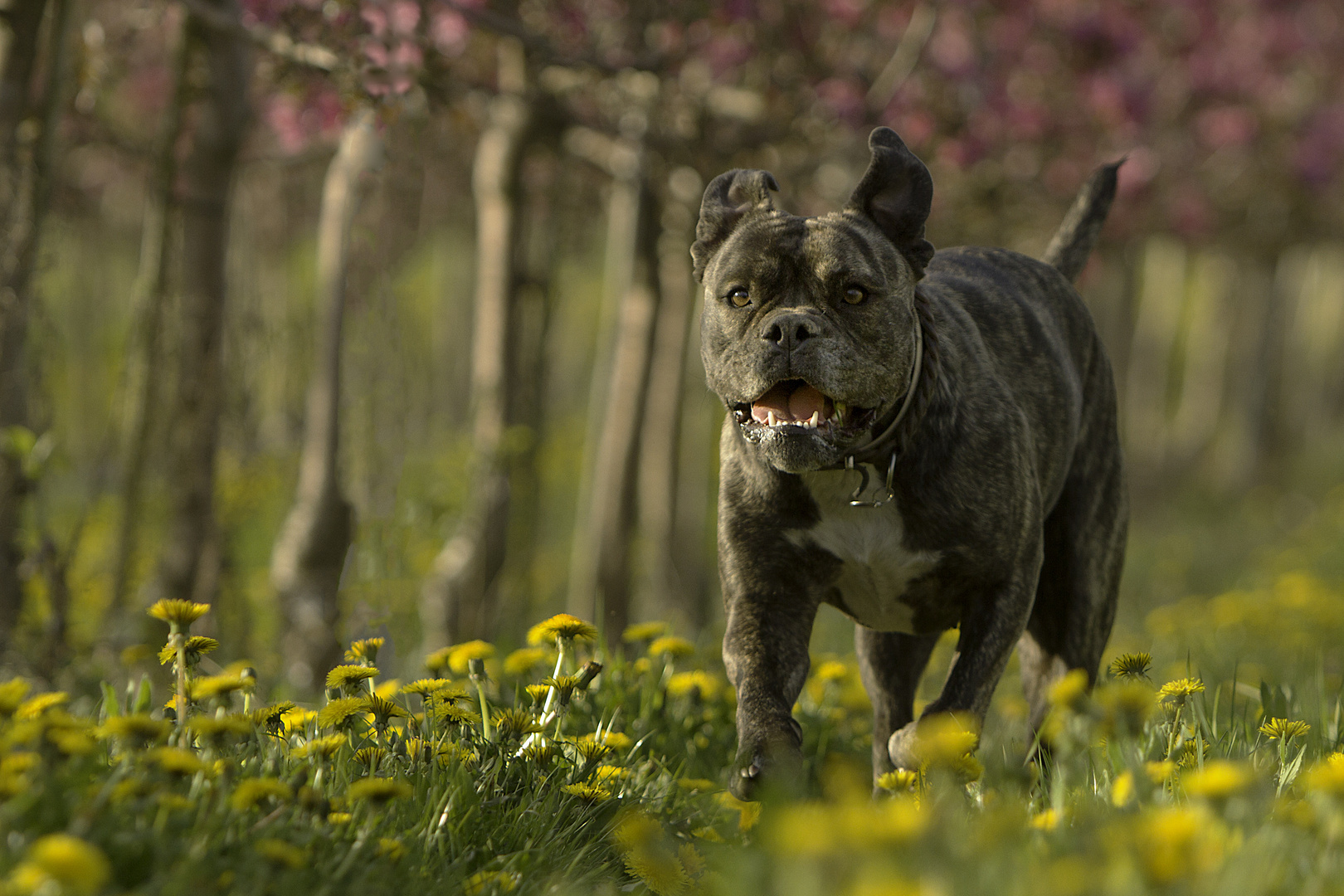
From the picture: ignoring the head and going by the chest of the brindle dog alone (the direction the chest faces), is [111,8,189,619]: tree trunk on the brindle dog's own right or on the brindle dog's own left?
on the brindle dog's own right

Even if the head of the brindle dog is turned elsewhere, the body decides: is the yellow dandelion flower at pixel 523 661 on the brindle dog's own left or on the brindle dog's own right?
on the brindle dog's own right

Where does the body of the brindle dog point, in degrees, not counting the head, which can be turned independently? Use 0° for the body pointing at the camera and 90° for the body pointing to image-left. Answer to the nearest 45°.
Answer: approximately 45°

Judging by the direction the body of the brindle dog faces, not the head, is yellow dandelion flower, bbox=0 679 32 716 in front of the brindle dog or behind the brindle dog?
in front

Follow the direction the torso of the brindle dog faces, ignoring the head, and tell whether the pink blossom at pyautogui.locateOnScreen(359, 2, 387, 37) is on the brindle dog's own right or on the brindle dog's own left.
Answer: on the brindle dog's own right

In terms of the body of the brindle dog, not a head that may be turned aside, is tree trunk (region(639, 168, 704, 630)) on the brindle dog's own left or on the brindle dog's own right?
on the brindle dog's own right

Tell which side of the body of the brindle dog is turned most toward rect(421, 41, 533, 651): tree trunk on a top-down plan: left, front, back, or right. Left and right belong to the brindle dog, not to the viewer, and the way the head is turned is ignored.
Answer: right

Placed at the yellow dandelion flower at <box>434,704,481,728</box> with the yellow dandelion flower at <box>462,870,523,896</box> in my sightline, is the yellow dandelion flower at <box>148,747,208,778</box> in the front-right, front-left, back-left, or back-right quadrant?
front-right

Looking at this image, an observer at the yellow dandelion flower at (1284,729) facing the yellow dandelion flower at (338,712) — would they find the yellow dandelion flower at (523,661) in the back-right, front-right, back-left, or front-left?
front-right

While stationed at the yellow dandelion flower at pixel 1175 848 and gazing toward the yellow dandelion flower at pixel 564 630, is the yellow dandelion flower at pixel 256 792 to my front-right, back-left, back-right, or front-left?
front-left

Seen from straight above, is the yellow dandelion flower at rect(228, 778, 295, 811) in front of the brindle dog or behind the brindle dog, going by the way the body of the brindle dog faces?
in front
